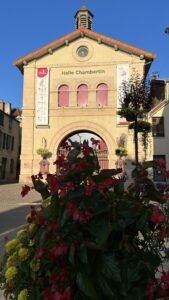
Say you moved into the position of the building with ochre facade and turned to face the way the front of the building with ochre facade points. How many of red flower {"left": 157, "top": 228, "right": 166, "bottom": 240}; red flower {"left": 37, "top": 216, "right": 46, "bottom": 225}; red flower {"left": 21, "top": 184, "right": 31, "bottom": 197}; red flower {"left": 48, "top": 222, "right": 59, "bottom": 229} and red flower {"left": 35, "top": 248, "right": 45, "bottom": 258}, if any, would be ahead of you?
5

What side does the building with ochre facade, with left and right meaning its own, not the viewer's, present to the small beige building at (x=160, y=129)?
left

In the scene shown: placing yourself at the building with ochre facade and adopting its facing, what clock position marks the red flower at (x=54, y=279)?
The red flower is roughly at 12 o'clock from the building with ochre facade.

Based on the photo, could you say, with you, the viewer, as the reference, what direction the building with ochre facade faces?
facing the viewer

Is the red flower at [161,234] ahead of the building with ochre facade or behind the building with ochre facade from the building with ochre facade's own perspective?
ahead

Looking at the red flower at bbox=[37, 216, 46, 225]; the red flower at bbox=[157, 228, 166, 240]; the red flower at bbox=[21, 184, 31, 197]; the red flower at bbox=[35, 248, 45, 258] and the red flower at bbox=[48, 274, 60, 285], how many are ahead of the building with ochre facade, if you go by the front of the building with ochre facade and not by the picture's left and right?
5

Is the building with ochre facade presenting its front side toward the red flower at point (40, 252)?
yes

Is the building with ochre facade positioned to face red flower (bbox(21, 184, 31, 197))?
yes

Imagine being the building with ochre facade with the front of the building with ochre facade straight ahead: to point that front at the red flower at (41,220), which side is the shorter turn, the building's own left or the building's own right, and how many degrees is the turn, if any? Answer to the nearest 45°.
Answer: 0° — it already faces it

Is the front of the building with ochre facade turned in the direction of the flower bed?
yes

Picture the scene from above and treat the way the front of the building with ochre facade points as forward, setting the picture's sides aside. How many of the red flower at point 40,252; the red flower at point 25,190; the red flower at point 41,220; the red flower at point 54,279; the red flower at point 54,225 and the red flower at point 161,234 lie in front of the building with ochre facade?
6
